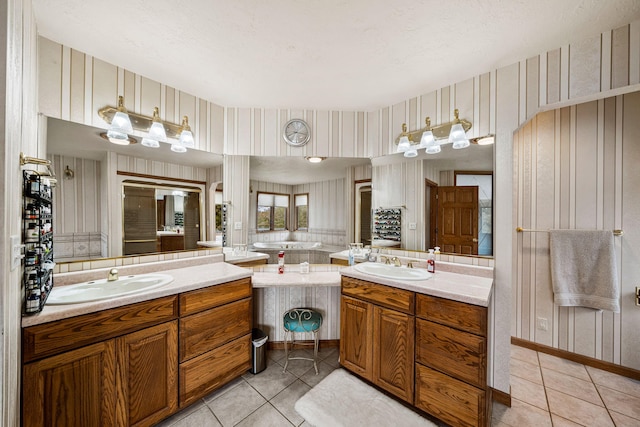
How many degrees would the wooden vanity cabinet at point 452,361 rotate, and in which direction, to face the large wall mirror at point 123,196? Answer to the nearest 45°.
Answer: approximately 45° to its right

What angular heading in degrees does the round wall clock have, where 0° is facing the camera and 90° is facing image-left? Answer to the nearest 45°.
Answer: approximately 0°

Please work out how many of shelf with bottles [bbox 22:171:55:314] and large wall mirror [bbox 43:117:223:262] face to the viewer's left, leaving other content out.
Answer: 0

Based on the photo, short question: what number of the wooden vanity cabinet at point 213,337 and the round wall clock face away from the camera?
0

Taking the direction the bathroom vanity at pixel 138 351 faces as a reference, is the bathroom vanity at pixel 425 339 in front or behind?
in front

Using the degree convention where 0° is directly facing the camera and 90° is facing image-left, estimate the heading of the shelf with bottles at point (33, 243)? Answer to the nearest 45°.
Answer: approximately 315°

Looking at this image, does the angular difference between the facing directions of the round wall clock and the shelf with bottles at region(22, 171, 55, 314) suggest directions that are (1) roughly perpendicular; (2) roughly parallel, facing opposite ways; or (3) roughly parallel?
roughly perpendicular

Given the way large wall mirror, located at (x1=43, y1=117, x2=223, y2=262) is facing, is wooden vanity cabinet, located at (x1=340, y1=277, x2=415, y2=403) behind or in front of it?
in front

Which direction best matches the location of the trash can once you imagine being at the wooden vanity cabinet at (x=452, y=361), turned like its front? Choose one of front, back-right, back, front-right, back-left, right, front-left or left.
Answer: front-right
